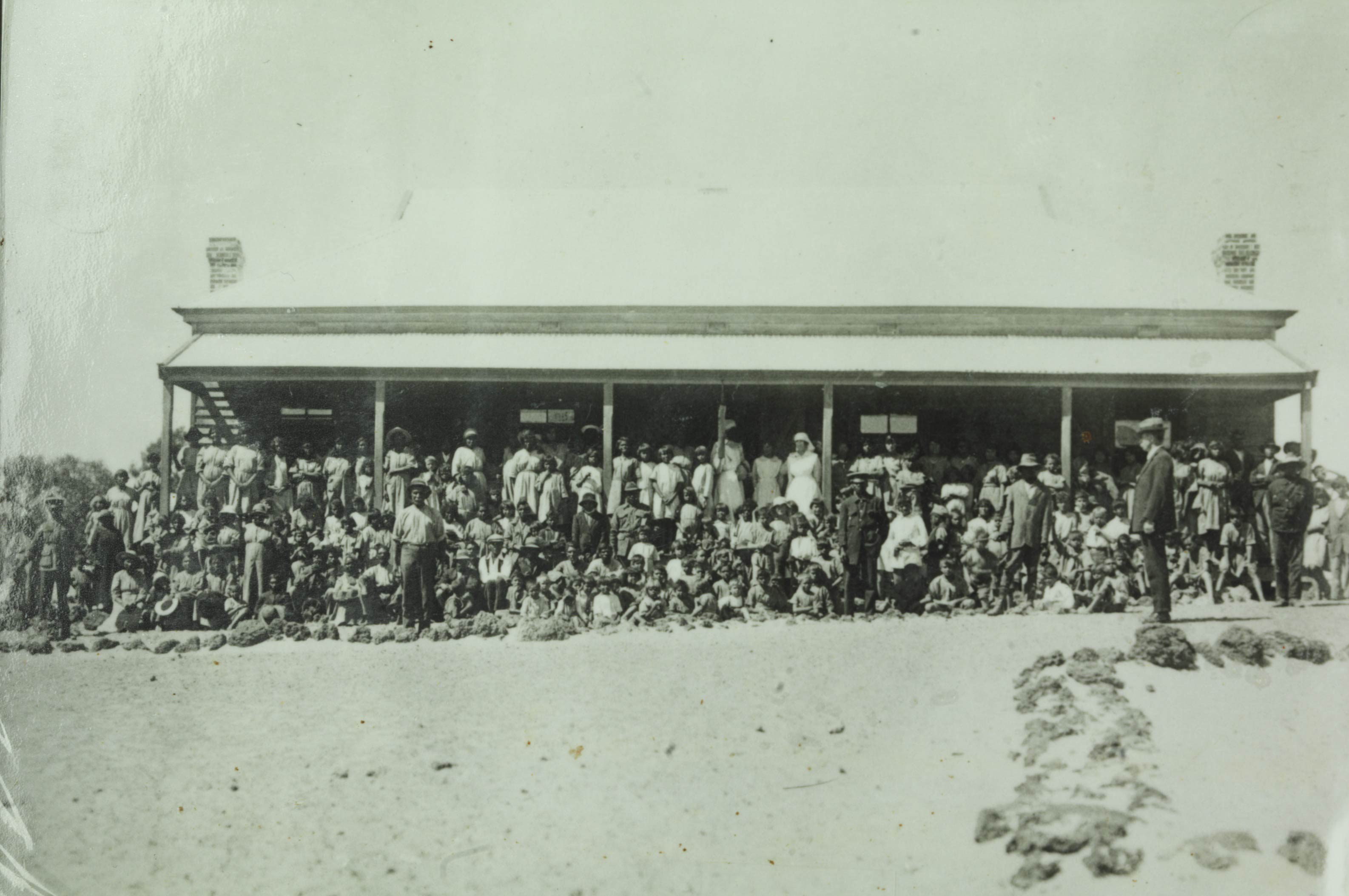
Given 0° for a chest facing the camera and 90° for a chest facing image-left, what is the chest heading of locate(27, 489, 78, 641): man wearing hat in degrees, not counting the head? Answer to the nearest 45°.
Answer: approximately 0°

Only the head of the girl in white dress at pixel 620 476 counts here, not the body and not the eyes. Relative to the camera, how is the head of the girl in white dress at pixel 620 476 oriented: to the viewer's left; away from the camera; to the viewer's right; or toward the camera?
toward the camera

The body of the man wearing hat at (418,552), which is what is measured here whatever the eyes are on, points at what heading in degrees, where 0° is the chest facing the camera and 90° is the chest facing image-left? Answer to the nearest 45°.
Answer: approximately 0°

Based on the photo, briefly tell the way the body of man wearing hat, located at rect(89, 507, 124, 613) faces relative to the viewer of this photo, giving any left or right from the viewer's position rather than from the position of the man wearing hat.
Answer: facing the viewer and to the right of the viewer

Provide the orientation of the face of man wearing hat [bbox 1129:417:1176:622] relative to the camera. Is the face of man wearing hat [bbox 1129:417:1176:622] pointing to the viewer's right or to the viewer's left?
to the viewer's left

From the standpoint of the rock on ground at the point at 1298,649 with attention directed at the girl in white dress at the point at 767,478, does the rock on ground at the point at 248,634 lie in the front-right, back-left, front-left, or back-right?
front-left

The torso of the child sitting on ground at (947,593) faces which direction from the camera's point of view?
toward the camera

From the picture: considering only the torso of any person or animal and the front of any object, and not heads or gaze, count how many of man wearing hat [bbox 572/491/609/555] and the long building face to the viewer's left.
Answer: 0

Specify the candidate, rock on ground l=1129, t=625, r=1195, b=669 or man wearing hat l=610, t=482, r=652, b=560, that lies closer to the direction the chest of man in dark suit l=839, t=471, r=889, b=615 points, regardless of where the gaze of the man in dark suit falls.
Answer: the rock on ground

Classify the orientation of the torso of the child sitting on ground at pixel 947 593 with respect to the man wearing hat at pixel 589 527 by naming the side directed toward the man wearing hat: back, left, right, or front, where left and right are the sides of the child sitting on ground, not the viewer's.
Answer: right

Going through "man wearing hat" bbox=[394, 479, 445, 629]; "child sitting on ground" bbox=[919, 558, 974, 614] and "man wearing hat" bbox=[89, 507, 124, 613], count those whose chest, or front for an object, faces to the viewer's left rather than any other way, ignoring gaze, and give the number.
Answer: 0
